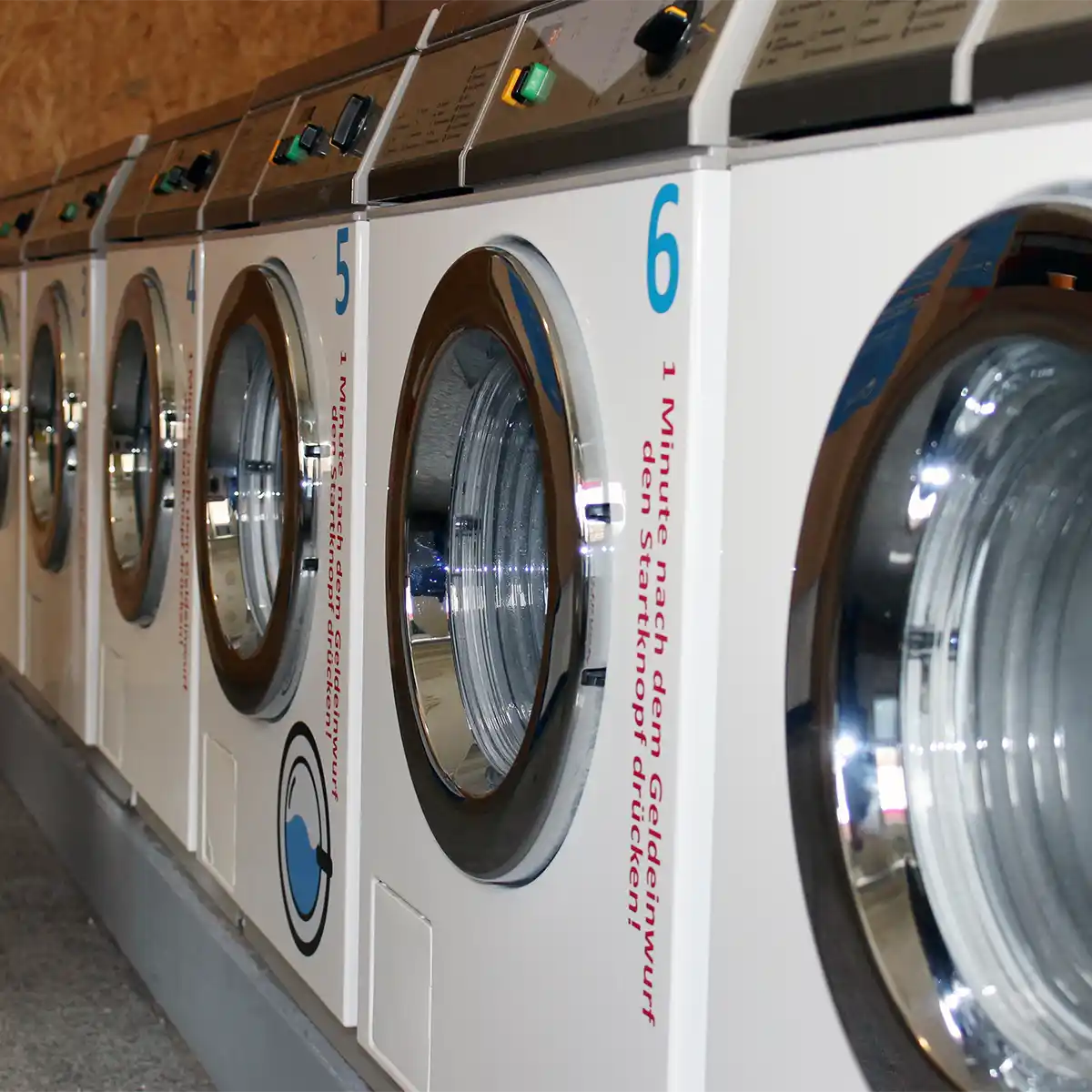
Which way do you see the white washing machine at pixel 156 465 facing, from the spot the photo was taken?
facing to the left of the viewer

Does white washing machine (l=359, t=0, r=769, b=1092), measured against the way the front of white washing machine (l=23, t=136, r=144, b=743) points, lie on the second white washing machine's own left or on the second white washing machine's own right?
on the second white washing machine's own left

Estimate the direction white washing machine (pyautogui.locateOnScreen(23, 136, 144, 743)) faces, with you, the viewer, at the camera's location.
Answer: facing to the left of the viewer

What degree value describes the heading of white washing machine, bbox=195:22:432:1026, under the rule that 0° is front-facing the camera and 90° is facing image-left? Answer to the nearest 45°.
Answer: approximately 90°

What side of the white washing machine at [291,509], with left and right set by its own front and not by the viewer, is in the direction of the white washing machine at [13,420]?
right

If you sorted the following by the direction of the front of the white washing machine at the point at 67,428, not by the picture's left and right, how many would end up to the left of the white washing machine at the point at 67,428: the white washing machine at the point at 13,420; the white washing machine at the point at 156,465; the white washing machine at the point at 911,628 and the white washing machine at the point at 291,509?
3

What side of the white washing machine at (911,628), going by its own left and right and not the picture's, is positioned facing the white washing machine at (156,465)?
right

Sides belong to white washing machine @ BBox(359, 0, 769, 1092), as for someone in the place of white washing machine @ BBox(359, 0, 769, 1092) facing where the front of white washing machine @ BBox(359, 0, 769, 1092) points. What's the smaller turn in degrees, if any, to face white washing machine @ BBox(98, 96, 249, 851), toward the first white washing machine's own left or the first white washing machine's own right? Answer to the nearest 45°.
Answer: approximately 90° to the first white washing machine's own right

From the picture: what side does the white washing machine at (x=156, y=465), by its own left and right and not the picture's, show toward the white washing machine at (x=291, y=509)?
left
